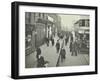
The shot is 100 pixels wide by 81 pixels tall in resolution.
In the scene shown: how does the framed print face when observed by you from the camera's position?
facing the viewer and to the right of the viewer
